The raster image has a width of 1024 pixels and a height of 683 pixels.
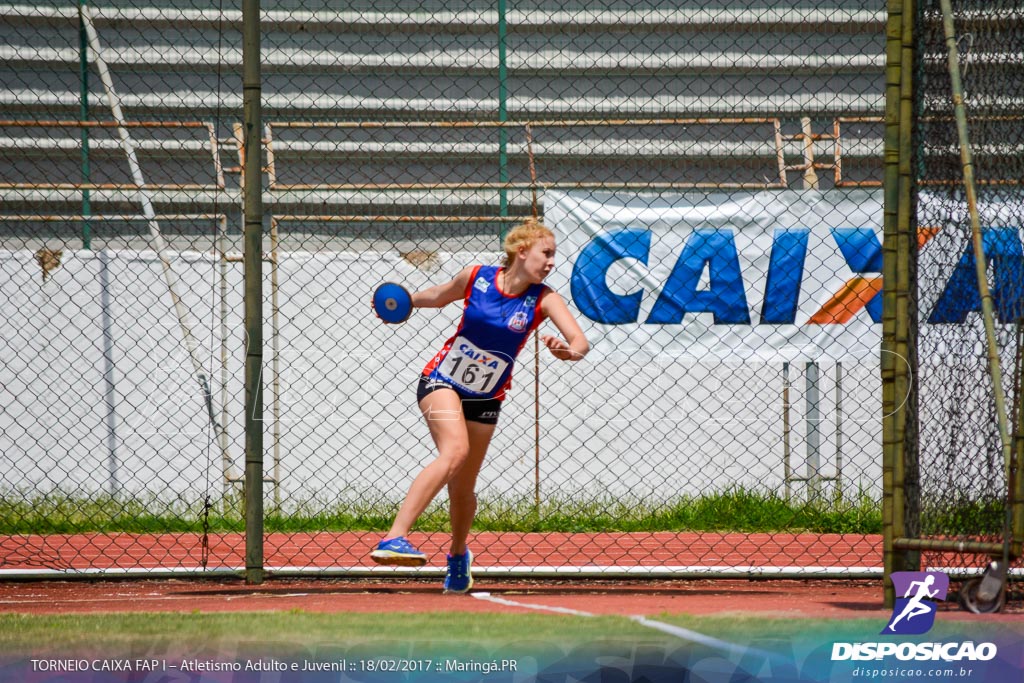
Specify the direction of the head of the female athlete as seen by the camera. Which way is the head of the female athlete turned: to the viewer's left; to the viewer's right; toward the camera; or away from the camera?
to the viewer's right

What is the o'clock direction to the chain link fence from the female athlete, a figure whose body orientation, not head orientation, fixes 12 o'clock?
The chain link fence is roughly at 6 o'clock from the female athlete.

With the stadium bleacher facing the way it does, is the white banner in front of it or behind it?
in front

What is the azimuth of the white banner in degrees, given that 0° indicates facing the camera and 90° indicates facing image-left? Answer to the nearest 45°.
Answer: approximately 0°

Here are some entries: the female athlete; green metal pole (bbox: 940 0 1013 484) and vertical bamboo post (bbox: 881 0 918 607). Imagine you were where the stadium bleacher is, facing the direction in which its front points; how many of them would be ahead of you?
3

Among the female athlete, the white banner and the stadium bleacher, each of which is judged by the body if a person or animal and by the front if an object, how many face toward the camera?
3

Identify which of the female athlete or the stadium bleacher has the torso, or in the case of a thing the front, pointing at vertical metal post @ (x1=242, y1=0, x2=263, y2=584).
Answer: the stadium bleacher

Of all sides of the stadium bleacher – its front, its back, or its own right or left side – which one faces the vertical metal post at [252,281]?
front

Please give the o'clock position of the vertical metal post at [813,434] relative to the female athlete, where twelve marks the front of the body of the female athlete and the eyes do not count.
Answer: The vertical metal post is roughly at 7 o'clock from the female athlete.

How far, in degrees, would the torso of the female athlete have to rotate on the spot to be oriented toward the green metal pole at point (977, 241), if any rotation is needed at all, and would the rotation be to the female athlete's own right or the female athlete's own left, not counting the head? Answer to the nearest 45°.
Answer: approximately 45° to the female athlete's own left

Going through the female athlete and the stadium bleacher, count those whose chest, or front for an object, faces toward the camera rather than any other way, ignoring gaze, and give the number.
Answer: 2

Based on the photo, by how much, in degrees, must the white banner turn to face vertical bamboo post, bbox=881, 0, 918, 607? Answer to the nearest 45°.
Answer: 0° — it already faces it

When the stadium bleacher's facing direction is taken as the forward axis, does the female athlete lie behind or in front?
in front
